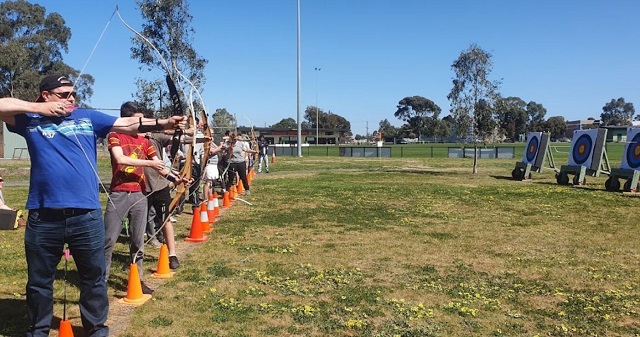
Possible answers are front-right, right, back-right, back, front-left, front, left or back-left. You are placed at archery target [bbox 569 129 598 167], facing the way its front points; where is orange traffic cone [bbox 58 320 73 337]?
front-left

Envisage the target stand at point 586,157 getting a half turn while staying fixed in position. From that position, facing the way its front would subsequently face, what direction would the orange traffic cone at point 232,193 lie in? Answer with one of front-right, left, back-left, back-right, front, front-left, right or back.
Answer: back

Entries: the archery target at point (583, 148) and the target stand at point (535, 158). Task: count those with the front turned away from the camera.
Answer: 0

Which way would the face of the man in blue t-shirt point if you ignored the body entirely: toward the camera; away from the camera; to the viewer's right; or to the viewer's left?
to the viewer's right

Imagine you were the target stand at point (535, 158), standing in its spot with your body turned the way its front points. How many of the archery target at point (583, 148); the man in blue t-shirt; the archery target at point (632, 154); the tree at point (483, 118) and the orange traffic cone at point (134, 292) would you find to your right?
1

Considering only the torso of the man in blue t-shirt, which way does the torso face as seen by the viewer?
toward the camera

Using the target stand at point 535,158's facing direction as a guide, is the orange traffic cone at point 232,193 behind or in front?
in front

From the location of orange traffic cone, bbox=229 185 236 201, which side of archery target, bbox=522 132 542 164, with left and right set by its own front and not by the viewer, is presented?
front

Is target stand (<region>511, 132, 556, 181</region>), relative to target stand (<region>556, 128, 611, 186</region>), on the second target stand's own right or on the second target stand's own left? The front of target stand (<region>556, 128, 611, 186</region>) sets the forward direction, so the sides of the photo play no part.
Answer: on the second target stand's own right

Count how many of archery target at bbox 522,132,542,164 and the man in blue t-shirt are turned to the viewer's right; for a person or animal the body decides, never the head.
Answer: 0

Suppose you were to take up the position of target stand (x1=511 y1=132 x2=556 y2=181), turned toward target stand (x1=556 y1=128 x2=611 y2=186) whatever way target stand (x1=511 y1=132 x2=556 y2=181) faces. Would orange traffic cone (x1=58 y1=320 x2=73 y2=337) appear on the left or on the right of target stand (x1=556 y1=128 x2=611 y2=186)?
right

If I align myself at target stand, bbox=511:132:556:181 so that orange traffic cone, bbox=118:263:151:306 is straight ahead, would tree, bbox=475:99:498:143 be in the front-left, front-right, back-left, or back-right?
back-right

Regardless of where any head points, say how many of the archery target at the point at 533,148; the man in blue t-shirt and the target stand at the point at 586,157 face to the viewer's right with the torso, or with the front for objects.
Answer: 0

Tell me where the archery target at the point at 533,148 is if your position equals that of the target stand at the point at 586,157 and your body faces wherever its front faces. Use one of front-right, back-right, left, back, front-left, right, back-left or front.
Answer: right

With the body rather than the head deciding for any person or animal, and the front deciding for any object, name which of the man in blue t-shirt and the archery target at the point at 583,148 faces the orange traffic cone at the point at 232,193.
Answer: the archery target

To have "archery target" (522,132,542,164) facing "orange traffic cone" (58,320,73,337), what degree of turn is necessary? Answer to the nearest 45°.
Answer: approximately 45° to its left

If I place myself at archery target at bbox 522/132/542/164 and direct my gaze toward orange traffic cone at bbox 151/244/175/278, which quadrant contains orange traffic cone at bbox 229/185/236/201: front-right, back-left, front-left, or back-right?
front-right

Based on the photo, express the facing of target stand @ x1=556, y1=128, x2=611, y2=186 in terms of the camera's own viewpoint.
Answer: facing the viewer and to the left of the viewer
